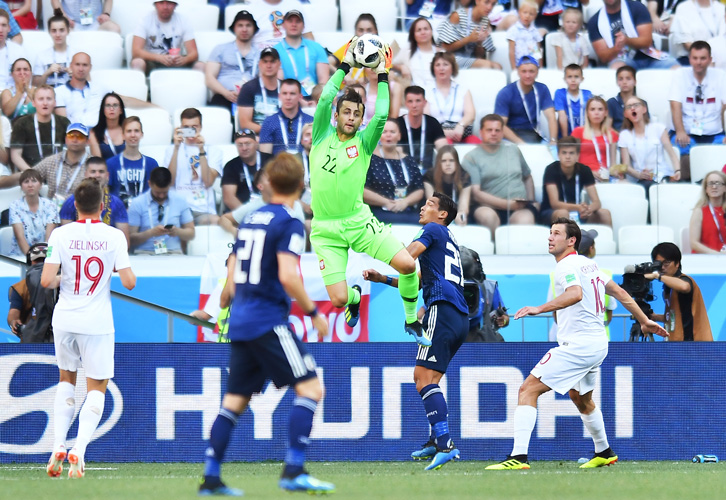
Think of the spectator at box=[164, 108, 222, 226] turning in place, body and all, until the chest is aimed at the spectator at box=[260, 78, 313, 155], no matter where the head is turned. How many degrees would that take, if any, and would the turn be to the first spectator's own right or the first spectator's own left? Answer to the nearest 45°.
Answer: approximately 135° to the first spectator's own left

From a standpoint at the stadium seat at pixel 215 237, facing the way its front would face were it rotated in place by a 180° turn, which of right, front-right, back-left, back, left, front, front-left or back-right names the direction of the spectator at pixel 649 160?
right

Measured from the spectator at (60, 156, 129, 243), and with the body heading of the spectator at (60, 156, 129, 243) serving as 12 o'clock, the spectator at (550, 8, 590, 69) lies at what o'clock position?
the spectator at (550, 8, 590, 69) is roughly at 8 o'clock from the spectator at (60, 156, 129, 243).

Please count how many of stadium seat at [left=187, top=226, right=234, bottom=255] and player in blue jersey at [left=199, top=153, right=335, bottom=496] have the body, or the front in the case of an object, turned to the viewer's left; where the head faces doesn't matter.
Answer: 0

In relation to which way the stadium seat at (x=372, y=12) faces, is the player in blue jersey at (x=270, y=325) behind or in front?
in front

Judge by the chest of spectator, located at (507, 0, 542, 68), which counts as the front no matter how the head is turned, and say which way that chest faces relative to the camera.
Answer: toward the camera

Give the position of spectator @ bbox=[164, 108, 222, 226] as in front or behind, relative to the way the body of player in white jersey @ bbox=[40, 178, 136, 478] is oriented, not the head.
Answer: in front

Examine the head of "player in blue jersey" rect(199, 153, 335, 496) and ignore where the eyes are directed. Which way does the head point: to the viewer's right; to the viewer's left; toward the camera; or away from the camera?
away from the camera

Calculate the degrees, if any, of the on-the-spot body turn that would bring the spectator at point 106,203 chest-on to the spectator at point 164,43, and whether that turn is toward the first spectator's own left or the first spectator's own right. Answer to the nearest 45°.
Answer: approximately 180°

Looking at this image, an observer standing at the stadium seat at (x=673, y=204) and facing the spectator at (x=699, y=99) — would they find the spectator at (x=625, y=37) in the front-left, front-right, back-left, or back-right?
front-left

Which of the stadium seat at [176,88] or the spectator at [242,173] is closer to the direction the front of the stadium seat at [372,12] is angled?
the spectator

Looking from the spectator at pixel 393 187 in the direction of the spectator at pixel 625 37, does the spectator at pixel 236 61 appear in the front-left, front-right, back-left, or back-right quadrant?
front-left

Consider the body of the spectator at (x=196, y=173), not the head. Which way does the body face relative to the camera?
toward the camera

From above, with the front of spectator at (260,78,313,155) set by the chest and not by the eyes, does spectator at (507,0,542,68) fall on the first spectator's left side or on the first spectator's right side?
on the first spectator's left side

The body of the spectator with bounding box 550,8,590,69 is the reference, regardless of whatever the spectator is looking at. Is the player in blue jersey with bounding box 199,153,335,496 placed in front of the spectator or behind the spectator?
in front
